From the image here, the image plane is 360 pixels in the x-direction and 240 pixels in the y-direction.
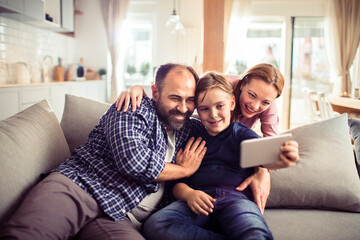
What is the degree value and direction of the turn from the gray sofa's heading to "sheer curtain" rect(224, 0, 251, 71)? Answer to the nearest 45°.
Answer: approximately 180°

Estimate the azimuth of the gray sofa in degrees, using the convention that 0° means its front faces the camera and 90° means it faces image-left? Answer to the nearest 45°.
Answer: approximately 0°

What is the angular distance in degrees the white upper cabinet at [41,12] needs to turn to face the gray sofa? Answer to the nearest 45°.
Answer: approximately 45° to its right

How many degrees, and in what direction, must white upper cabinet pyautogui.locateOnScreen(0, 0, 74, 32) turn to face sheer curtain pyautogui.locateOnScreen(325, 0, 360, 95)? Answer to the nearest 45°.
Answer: approximately 45° to its left

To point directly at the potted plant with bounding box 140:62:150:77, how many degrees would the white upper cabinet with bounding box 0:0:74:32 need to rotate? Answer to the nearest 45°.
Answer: approximately 90° to its left

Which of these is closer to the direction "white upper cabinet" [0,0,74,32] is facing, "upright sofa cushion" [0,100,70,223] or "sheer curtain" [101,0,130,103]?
the upright sofa cushion

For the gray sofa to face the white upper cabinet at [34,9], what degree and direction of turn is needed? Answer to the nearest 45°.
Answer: approximately 135° to its right

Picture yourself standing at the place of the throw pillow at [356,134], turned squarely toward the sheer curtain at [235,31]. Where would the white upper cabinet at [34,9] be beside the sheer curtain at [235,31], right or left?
left

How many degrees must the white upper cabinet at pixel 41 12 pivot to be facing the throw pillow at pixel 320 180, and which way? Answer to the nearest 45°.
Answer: approximately 45° to its right

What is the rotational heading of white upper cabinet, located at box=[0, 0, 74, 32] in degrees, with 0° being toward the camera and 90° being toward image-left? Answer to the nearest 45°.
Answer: approximately 315°

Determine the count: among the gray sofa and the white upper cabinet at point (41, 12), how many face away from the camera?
0

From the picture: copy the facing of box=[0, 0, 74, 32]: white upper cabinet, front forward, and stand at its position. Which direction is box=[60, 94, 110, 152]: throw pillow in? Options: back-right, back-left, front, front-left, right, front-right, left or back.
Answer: front-right
